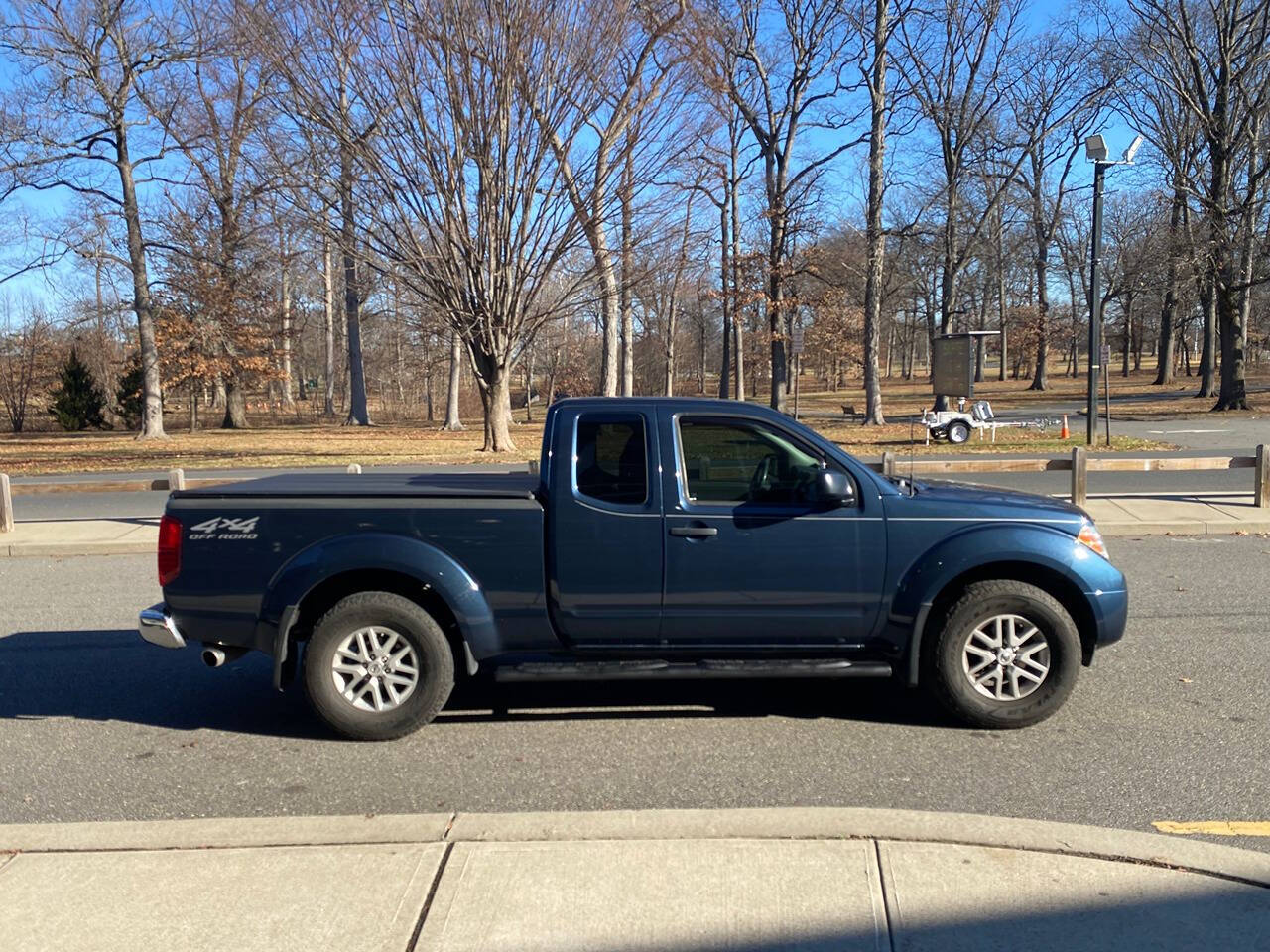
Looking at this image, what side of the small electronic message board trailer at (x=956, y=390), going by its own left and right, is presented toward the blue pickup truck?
right

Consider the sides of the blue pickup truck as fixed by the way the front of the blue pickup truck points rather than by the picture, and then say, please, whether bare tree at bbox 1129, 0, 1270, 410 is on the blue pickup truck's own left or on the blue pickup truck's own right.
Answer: on the blue pickup truck's own left

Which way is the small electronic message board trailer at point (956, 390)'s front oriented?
to the viewer's right

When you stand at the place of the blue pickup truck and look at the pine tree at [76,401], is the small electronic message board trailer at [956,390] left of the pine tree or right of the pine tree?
right

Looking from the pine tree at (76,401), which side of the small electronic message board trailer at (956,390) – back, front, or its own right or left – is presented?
back

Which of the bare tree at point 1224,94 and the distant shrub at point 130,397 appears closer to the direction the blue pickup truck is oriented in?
the bare tree

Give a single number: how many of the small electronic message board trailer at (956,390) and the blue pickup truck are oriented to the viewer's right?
2

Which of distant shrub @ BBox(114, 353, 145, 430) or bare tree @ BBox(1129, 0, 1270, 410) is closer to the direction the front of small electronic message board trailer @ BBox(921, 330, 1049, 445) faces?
the bare tree

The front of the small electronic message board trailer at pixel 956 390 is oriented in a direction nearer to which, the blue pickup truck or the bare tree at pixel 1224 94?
the bare tree

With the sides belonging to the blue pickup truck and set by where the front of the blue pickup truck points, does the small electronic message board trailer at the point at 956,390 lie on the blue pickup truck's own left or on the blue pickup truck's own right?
on the blue pickup truck's own left

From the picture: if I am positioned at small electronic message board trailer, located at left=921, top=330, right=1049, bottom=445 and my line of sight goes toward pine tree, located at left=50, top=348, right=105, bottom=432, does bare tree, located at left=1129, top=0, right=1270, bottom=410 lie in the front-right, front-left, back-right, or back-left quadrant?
back-right

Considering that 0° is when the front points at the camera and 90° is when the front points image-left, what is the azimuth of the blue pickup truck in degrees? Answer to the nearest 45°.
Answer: approximately 270°

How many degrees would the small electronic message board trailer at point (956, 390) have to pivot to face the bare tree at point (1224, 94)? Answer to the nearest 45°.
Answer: approximately 45° to its left
